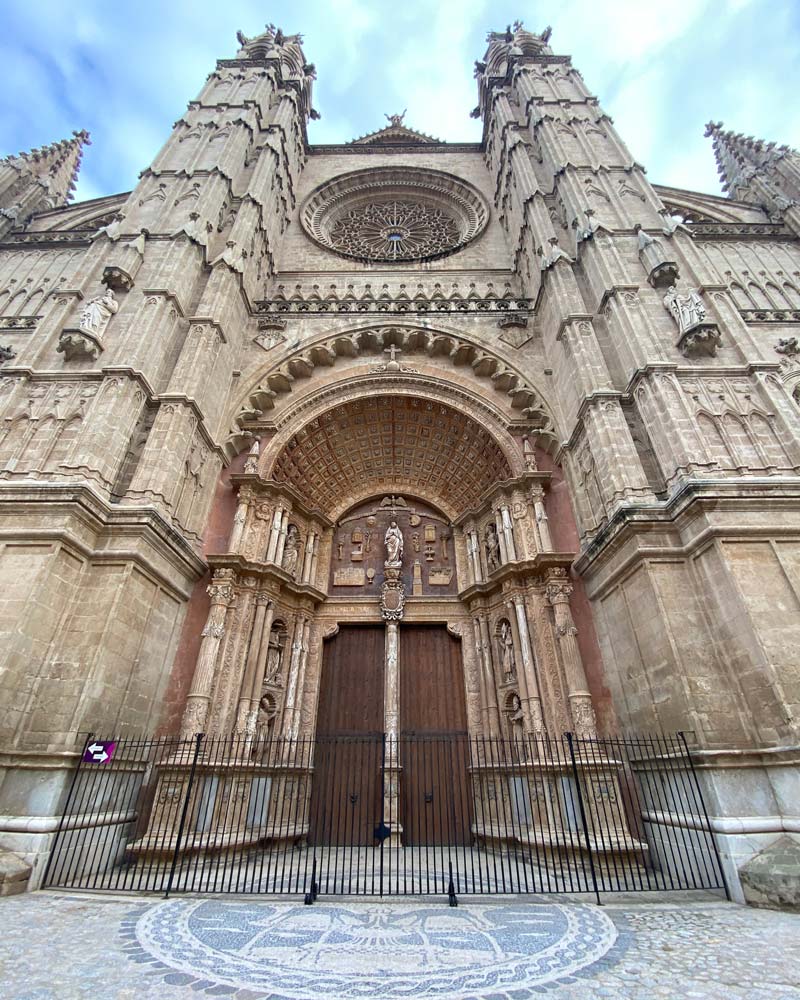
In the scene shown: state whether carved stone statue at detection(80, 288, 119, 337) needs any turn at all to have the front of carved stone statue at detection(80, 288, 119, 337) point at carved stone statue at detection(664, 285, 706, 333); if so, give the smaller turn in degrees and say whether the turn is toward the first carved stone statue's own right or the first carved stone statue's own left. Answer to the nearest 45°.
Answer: approximately 45° to the first carved stone statue's own left

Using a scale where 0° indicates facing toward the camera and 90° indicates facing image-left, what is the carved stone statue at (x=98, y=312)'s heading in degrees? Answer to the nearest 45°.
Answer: approximately 0°
